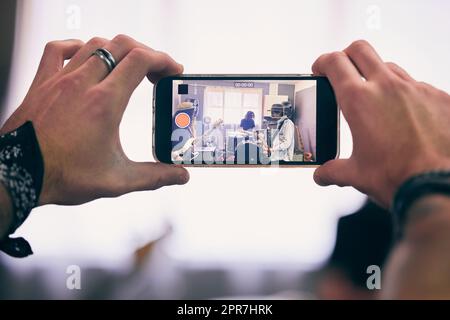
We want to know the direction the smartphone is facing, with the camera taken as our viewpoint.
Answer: facing the viewer
